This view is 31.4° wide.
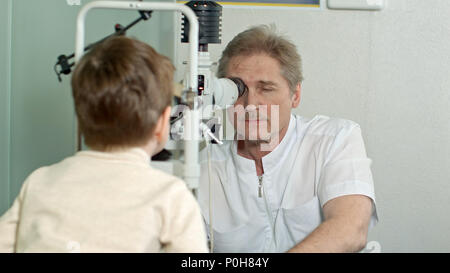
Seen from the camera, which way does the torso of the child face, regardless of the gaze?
away from the camera

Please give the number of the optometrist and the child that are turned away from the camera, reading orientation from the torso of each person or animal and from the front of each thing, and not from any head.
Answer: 1

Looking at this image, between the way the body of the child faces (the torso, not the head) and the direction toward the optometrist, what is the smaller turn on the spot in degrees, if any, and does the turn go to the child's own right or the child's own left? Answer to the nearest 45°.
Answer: approximately 45° to the child's own right

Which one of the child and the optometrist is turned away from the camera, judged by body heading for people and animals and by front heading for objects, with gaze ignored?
the child

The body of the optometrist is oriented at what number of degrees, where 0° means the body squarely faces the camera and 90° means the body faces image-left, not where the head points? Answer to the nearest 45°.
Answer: approximately 45°
